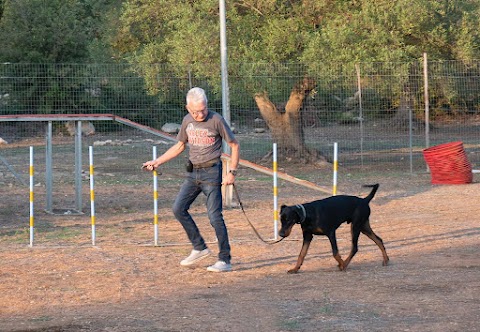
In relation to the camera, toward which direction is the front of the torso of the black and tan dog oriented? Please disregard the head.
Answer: to the viewer's left

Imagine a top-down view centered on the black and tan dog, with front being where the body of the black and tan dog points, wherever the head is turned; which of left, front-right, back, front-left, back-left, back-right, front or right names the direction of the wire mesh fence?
right

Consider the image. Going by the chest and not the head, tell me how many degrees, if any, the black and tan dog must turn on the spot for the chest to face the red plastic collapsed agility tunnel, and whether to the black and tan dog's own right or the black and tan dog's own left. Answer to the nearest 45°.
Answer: approximately 90° to the black and tan dog's own right

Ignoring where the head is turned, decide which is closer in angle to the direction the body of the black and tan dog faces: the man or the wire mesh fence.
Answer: the man

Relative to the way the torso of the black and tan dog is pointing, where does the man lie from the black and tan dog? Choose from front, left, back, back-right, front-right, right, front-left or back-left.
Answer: front

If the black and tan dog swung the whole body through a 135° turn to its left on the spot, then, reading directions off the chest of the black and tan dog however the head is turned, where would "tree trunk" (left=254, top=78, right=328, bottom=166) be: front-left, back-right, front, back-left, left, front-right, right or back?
back-left
